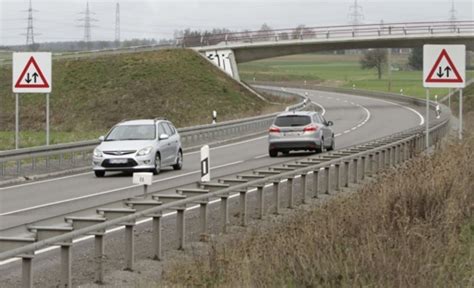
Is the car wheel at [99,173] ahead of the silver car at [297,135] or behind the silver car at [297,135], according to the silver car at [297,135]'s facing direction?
behind

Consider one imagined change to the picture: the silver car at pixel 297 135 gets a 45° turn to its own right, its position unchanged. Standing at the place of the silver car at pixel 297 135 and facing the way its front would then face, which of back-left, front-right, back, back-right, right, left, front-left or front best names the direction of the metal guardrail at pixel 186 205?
right

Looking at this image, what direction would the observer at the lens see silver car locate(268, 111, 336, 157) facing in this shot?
facing away from the viewer and to the right of the viewer

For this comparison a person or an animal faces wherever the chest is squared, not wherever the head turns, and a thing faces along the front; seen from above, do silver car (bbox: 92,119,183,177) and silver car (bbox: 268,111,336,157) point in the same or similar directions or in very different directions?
very different directions

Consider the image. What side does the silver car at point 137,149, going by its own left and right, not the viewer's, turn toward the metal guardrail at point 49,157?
right

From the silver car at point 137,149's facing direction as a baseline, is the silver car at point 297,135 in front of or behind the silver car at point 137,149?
behind

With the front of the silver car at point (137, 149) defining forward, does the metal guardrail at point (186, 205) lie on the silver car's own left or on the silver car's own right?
on the silver car's own left
